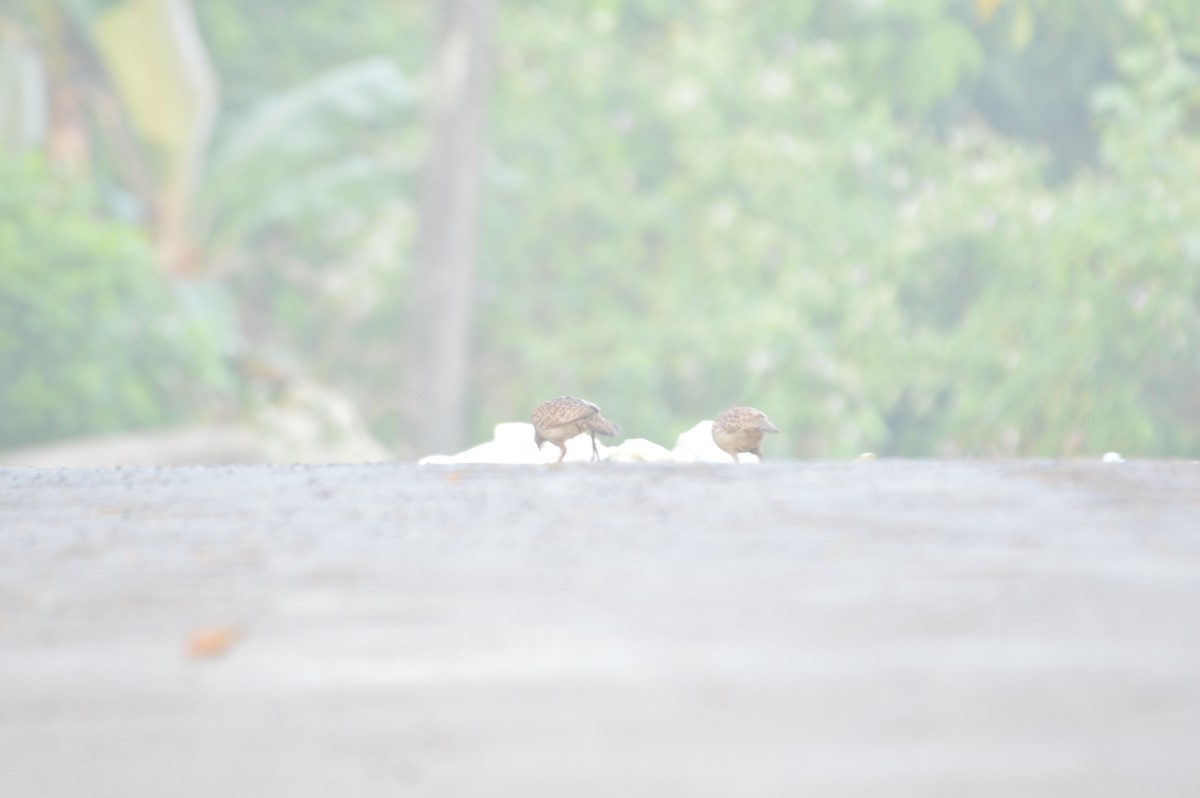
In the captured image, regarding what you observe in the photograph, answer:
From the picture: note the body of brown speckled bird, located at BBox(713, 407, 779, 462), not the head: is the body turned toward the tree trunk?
no
